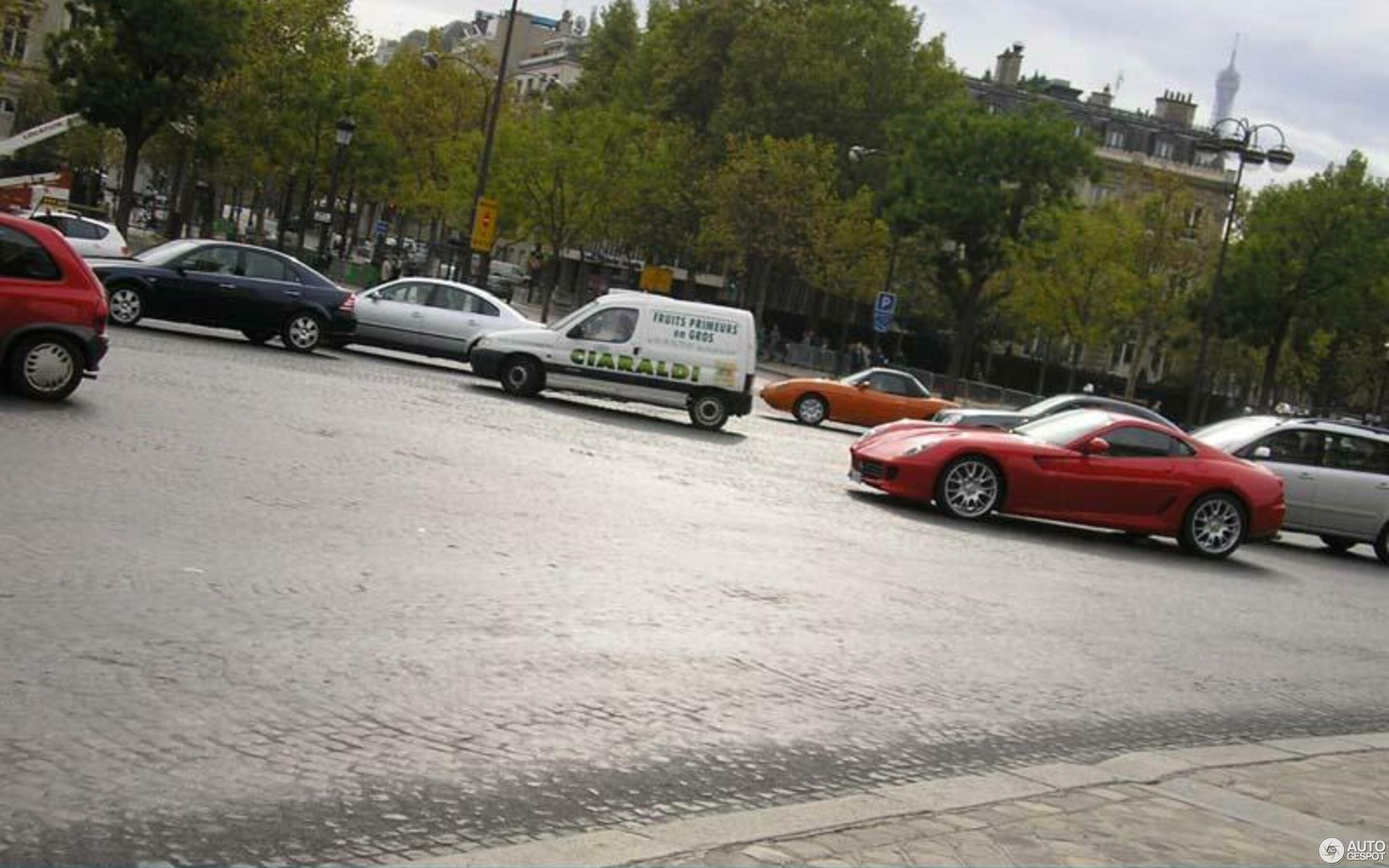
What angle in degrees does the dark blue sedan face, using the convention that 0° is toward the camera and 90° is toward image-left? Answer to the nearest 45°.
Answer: approximately 90°

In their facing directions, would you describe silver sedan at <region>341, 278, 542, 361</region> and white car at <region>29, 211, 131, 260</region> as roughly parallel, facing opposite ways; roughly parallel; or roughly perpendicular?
roughly parallel

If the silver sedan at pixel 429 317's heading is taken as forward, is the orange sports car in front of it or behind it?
behind

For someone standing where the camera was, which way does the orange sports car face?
facing to the left of the viewer

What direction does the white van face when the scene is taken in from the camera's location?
facing to the left of the viewer

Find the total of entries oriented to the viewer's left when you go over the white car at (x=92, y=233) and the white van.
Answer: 2

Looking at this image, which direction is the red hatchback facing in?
to the viewer's left

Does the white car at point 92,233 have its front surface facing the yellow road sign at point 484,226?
no

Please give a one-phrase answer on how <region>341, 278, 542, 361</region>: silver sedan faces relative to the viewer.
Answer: facing to the left of the viewer

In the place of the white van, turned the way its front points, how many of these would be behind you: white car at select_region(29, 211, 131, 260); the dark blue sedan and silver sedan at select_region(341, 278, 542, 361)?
0

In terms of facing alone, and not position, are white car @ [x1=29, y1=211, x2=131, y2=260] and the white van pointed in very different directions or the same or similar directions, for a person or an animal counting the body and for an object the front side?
same or similar directions

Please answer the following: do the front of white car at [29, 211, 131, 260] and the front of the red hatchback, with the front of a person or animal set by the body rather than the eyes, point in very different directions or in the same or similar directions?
same or similar directions

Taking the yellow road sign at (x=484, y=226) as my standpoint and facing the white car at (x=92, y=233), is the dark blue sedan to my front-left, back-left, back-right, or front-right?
front-left

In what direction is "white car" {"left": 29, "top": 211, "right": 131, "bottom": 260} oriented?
to the viewer's left

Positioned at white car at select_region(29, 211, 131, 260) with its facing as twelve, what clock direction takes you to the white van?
The white van is roughly at 8 o'clock from the white car.

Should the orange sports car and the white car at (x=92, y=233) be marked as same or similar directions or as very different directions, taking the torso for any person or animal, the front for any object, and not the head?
same or similar directions
